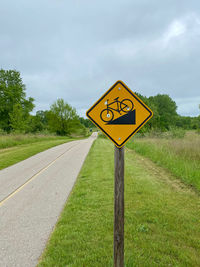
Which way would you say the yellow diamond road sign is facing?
toward the camera

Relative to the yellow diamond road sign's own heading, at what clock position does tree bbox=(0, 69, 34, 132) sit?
The tree is roughly at 5 o'clock from the yellow diamond road sign.
